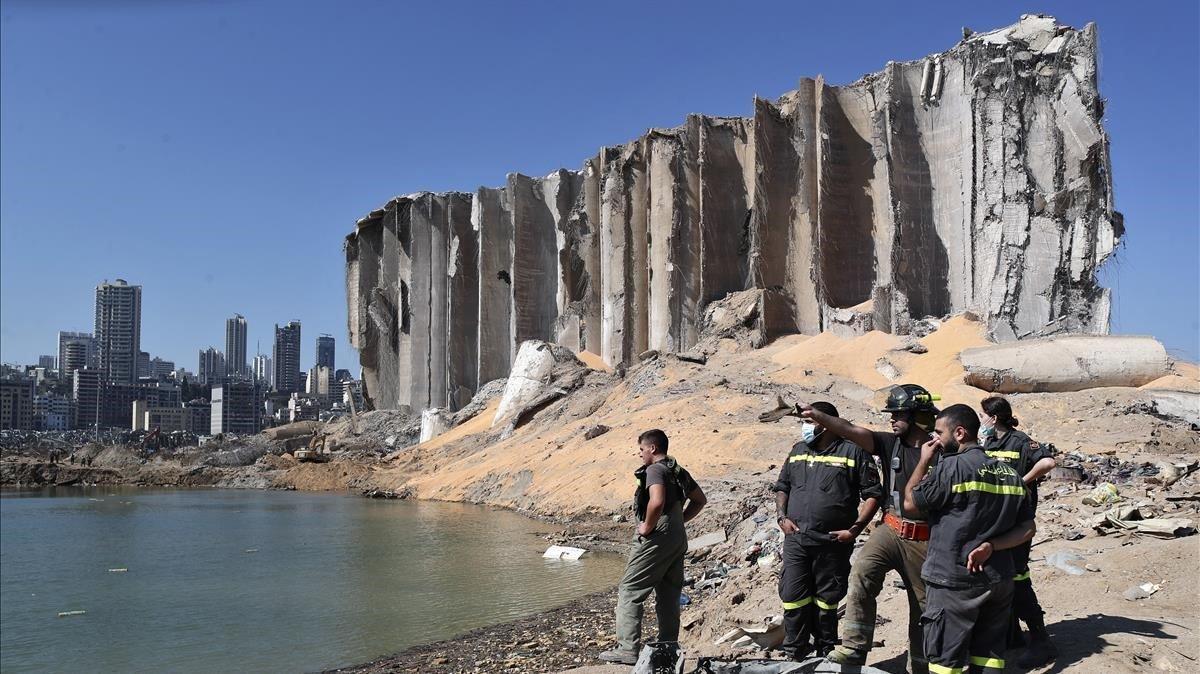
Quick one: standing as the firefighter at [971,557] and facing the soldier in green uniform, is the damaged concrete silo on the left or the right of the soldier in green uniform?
right

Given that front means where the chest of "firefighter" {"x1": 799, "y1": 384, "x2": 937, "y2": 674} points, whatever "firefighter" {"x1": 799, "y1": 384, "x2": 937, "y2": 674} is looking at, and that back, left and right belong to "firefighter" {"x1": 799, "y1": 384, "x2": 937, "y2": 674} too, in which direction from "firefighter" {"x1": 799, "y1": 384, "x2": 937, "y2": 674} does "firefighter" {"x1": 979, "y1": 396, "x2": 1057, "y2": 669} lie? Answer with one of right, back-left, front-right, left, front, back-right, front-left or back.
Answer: back

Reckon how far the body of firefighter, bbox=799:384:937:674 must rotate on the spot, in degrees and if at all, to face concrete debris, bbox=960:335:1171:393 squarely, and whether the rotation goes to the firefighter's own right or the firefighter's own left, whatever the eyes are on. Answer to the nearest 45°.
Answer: approximately 135° to the firefighter's own right

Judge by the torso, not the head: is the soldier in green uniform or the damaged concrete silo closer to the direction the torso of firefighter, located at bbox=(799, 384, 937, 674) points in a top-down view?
the soldier in green uniform

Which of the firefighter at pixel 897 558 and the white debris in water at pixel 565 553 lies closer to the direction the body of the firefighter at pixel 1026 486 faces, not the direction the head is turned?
the firefighter

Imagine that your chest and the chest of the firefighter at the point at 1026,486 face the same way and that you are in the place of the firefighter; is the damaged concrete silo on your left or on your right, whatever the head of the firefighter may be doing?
on your right

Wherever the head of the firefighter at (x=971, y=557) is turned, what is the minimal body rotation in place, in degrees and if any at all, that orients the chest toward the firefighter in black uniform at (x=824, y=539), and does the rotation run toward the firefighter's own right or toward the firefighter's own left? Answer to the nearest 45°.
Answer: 0° — they already face them

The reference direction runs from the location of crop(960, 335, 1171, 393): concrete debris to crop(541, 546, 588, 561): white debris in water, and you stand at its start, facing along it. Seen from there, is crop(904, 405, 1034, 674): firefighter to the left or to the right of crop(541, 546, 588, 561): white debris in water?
left

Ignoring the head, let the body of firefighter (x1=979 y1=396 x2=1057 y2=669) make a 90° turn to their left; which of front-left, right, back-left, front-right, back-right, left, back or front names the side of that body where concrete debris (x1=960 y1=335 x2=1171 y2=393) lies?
back-left

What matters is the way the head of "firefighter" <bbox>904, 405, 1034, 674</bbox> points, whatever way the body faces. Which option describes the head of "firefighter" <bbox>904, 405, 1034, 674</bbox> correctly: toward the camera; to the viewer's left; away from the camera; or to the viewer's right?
to the viewer's left

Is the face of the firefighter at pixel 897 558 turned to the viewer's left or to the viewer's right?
to the viewer's left

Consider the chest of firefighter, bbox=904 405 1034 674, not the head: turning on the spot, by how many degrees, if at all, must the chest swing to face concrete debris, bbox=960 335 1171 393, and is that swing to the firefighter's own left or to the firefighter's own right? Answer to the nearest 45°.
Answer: approximately 45° to the firefighter's own right

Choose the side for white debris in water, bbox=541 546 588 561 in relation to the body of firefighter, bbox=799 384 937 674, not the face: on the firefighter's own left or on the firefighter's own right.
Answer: on the firefighter's own right

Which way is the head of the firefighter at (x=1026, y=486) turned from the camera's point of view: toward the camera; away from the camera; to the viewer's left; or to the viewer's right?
to the viewer's left

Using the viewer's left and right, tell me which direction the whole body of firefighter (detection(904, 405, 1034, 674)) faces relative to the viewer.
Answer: facing away from the viewer and to the left of the viewer
